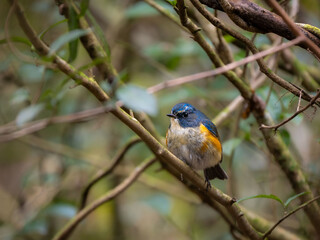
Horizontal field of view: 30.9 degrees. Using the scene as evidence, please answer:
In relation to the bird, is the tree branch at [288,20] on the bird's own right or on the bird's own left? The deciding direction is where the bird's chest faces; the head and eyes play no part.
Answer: on the bird's own left

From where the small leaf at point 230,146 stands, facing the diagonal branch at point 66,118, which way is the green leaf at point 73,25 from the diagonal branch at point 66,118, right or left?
right

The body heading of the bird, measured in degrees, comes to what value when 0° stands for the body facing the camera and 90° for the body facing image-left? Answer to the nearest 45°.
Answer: approximately 45°

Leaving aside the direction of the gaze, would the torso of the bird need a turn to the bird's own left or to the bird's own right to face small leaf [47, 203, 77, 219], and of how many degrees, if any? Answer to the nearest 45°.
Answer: approximately 45° to the bird's own right
